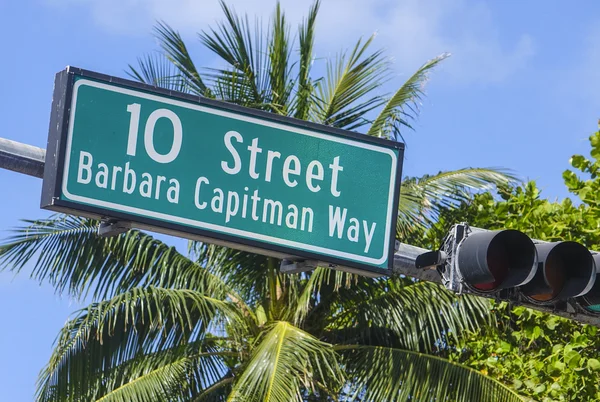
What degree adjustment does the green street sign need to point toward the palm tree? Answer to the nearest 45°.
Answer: approximately 135° to its left

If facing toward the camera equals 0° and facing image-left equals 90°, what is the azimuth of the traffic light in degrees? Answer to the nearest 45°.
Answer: approximately 315°

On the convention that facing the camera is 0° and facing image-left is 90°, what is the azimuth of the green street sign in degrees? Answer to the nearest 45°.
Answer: approximately 315°

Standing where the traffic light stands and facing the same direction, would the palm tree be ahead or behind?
behind

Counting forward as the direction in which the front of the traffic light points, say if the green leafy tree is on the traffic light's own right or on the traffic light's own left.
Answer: on the traffic light's own left
